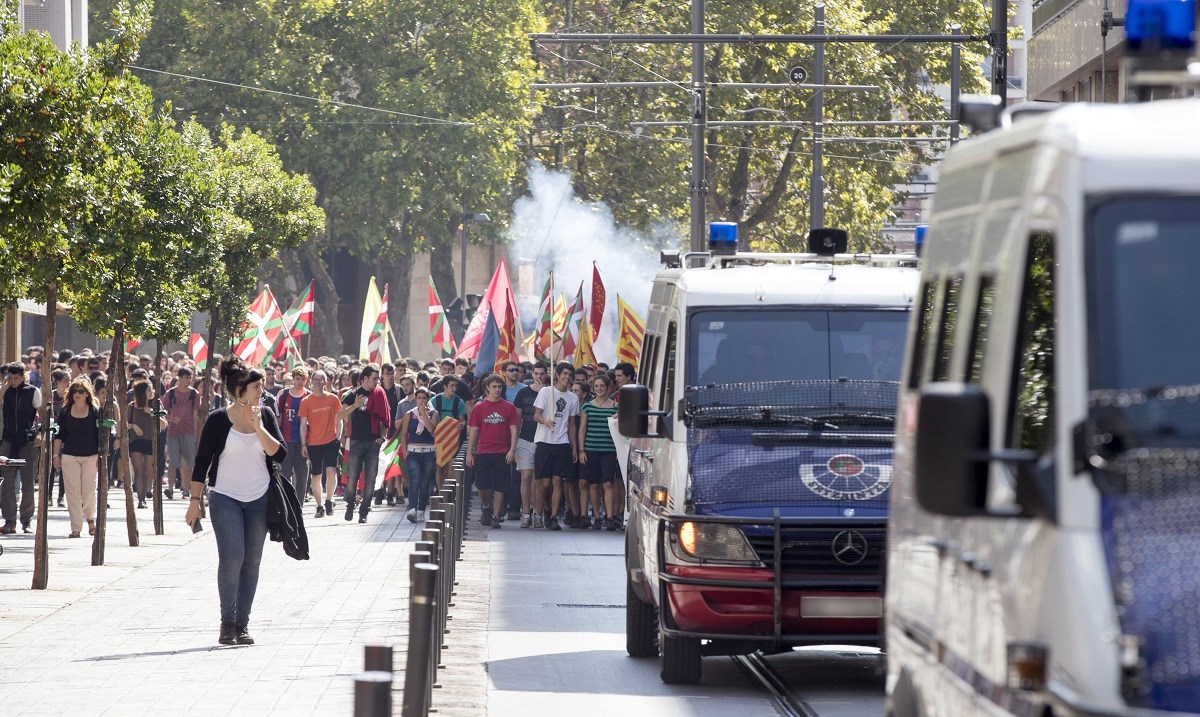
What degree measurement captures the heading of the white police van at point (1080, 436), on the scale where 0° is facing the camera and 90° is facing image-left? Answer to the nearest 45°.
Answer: approximately 0°

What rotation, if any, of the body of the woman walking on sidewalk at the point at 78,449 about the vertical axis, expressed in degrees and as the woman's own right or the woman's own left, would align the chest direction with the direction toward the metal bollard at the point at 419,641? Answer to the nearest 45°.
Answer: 0° — they already face it

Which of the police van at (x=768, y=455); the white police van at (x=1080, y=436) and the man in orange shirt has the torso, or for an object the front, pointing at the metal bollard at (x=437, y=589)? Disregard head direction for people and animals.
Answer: the man in orange shirt

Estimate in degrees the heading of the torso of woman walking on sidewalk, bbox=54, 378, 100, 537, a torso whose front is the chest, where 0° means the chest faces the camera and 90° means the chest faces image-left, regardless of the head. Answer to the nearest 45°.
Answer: approximately 0°

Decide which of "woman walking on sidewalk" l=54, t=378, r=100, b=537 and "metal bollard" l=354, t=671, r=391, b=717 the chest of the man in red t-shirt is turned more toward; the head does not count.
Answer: the metal bollard

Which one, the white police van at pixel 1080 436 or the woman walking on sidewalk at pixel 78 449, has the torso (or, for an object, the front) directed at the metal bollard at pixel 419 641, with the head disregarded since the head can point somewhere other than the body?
the woman walking on sidewalk

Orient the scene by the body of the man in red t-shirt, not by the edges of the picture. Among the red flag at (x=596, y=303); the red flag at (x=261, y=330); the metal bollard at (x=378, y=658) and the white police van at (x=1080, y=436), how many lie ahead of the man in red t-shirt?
2
